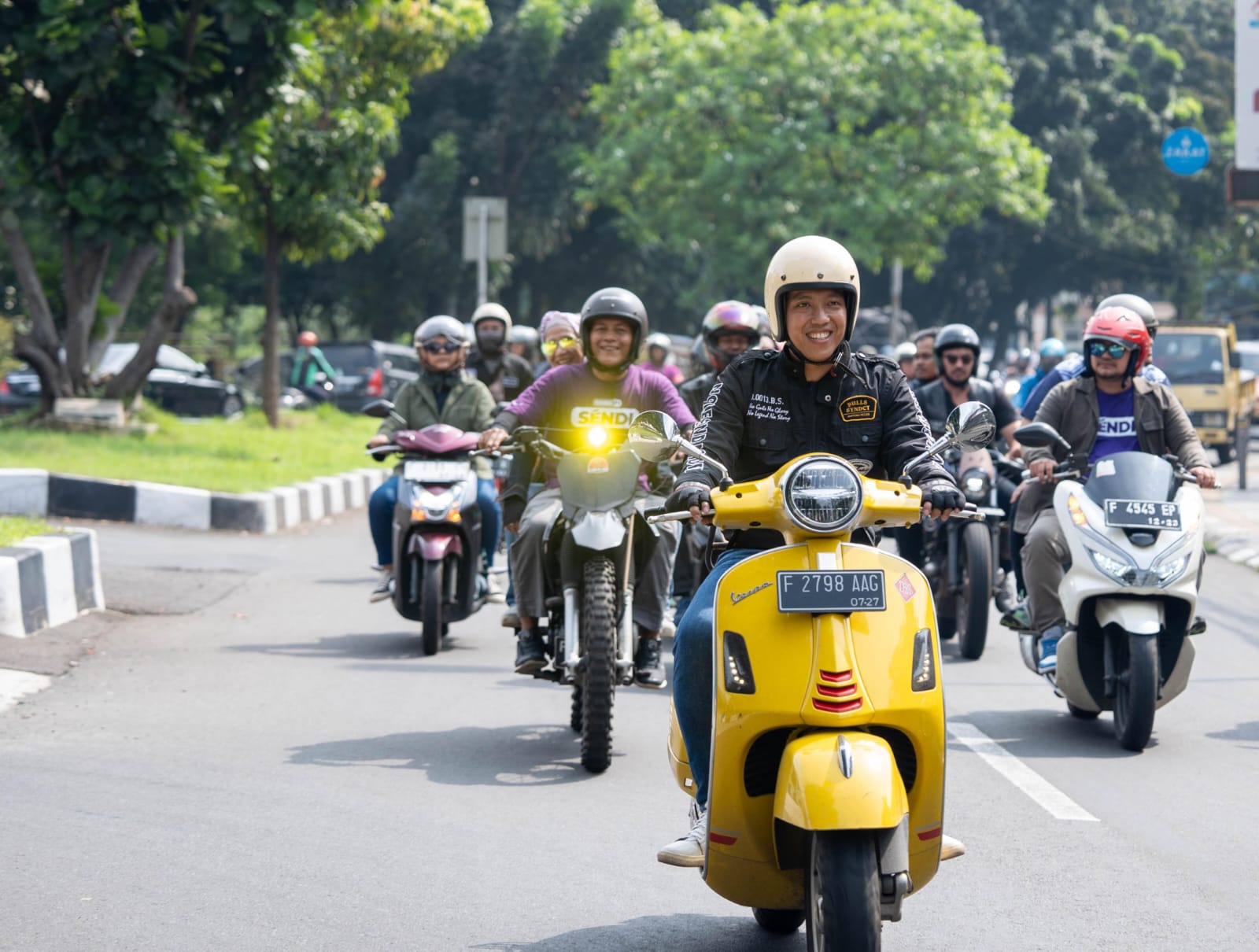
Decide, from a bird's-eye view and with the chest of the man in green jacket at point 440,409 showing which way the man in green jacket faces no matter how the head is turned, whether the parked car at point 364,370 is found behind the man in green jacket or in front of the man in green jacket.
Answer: behind

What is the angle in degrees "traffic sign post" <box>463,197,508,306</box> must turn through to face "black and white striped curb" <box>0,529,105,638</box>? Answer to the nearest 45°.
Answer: approximately 180°

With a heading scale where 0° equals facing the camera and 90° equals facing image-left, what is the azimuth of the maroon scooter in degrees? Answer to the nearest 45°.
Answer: approximately 0°

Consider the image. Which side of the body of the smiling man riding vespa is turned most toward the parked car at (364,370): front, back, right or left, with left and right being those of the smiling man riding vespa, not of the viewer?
back

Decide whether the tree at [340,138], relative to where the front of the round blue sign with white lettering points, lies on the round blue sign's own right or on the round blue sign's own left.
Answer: on the round blue sign's own right

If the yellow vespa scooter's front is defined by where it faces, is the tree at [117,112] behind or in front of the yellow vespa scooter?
behind

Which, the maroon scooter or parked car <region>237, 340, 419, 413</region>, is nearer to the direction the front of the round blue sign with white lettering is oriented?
the maroon scooter
